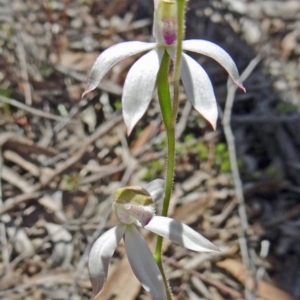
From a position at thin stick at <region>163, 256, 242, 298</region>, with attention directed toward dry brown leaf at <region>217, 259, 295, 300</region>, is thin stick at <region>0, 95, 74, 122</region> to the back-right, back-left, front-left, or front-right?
back-left

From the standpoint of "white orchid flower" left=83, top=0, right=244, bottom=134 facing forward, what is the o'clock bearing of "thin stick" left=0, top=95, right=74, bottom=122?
The thin stick is roughly at 5 o'clock from the white orchid flower.

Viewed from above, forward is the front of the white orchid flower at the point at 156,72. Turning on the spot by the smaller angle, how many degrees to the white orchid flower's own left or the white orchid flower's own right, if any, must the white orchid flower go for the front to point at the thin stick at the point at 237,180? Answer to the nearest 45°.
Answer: approximately 180°

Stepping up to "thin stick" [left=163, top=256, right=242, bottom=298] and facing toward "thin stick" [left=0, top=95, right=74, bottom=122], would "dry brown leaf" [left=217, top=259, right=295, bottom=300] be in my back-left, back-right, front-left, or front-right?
back-right

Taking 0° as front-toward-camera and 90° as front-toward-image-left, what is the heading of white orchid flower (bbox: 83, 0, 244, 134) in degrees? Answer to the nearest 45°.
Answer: approximately 0°
